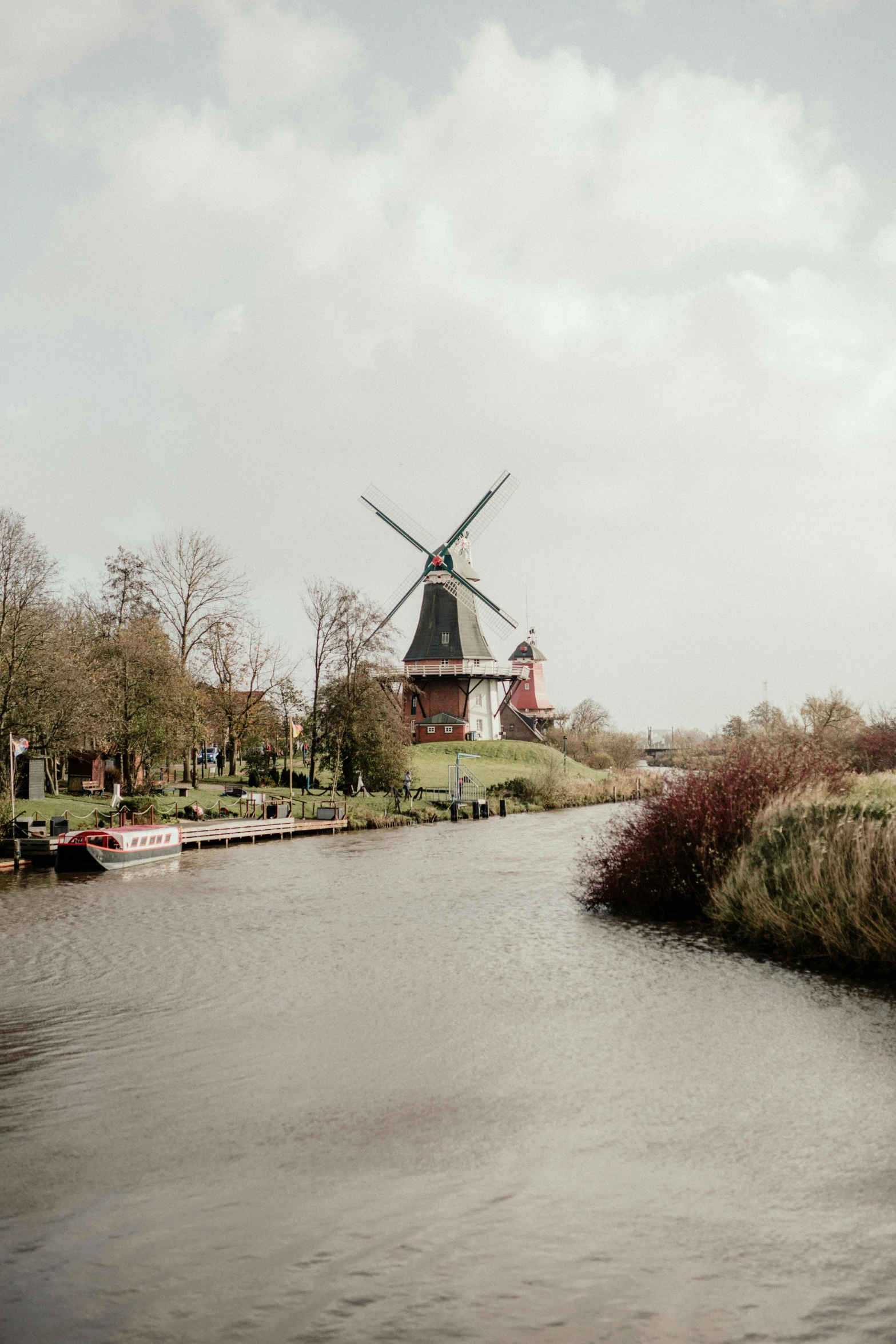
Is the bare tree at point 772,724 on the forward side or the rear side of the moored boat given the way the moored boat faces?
on the rear side

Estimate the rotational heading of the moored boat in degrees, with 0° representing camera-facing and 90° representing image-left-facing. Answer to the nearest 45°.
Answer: approximately 45°

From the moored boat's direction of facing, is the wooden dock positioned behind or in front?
behind

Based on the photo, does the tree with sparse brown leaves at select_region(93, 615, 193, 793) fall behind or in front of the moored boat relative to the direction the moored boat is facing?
behind

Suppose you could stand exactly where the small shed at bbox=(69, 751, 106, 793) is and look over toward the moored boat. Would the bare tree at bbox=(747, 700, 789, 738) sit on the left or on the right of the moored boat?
left

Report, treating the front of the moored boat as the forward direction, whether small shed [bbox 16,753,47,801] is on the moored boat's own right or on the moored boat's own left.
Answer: on the moored boat's own right
